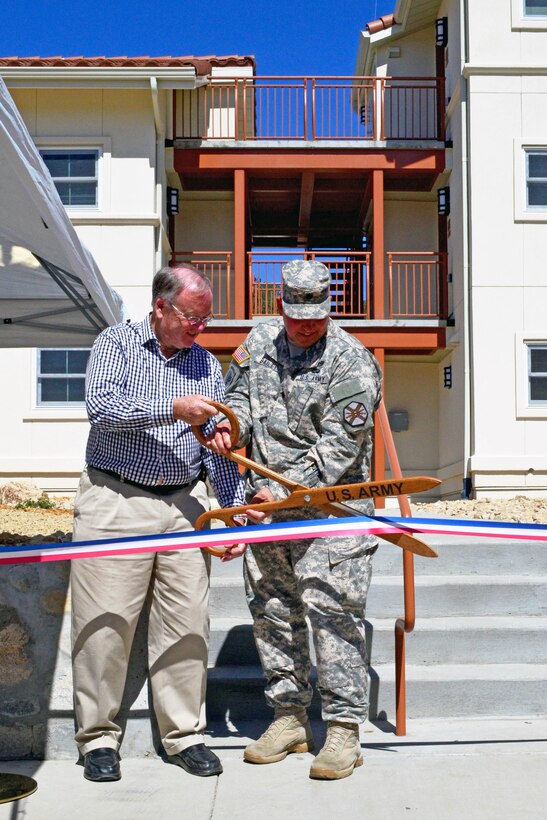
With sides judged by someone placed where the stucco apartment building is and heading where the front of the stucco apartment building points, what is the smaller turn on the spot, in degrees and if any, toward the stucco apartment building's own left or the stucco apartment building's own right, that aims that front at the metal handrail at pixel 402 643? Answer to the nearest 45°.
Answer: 0° — it already faces it

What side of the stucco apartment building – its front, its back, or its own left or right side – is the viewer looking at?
front

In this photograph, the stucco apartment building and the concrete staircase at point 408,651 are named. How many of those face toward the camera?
2

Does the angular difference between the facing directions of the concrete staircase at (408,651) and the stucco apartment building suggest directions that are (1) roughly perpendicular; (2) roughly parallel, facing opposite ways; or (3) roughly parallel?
roughly parallel

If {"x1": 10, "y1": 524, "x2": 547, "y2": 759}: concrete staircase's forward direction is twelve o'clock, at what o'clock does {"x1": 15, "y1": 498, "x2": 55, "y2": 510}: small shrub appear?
The small shrub is roughly at 5 o'clock from the concrete staircase.

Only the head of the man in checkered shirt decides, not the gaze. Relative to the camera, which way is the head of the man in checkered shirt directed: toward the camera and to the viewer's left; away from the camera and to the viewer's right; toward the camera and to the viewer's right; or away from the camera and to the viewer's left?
toward the camera and to the viewer's right

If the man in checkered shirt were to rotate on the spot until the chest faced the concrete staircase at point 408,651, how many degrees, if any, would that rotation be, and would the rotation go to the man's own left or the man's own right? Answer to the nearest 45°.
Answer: approximately 90° to the man's own left

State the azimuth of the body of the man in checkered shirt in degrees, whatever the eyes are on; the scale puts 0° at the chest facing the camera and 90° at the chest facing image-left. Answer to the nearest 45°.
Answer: approximately 315°

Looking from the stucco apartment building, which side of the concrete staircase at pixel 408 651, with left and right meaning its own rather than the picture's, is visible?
back
